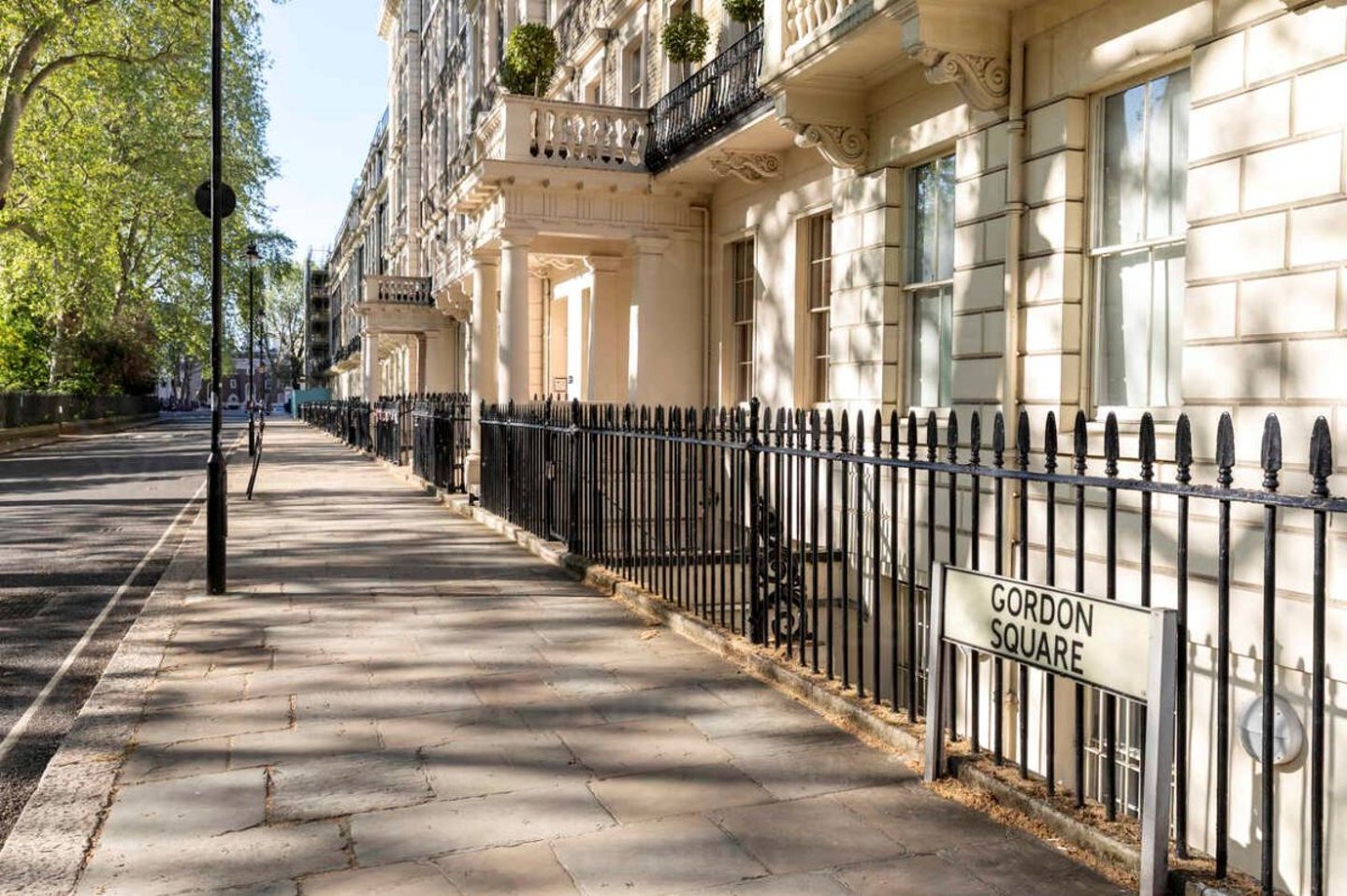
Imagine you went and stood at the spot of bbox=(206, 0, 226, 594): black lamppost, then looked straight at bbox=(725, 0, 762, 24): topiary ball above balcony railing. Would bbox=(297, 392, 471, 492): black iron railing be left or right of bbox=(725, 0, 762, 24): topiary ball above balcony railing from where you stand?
left

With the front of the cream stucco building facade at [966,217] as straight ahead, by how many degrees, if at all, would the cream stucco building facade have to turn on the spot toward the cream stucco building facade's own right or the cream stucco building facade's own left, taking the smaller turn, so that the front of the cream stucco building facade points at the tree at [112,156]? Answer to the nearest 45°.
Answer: approximately 90° to the cream stucco building facade's own right

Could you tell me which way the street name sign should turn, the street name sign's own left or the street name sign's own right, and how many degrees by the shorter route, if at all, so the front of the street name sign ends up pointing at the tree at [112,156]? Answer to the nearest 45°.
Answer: approximately 90° to the street name sign's own right

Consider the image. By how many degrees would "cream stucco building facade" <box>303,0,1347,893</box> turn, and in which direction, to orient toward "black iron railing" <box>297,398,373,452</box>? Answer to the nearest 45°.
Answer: approximately 90° to its right

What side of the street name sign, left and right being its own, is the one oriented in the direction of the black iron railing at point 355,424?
right

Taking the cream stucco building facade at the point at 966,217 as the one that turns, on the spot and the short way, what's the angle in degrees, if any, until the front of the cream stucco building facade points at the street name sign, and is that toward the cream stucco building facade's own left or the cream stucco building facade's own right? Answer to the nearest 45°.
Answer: approximately 45° to the cream stucco building facade's own left

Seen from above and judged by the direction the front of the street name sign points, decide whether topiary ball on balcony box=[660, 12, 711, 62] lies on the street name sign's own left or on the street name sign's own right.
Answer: on the street name sign's own right

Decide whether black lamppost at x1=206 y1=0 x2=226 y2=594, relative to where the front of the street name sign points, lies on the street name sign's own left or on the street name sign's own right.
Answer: on the street name sign's own right

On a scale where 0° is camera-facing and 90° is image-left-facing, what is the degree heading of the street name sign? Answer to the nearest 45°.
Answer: approximately 45°

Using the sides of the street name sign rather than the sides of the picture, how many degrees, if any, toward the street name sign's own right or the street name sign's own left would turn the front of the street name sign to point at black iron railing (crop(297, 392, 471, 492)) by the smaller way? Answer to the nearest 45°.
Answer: approximately 90° to the street name sign's own right

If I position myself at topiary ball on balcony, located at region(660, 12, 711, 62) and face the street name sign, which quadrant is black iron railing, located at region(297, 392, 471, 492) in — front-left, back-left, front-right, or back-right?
back-right

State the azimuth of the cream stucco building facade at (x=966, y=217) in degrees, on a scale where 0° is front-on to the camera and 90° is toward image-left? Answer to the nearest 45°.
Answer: approximately 45°
